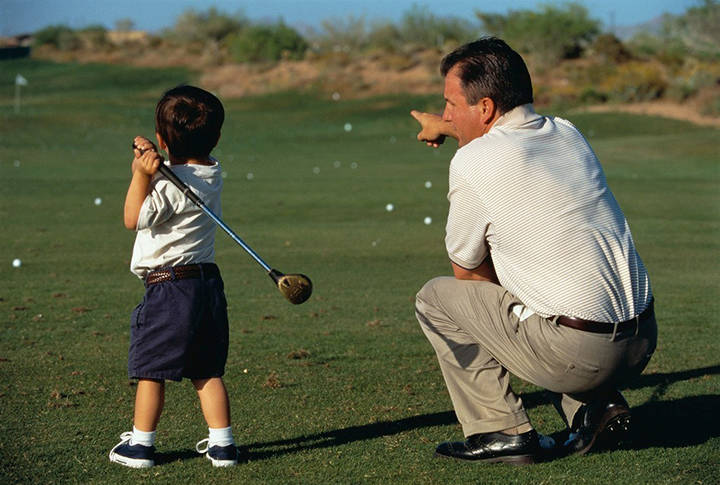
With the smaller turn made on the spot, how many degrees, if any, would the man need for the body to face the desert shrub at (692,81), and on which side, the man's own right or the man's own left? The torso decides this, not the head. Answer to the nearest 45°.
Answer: approximately 45° to the man's own right

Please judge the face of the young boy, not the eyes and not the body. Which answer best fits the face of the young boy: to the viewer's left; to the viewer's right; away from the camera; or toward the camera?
away from the camera

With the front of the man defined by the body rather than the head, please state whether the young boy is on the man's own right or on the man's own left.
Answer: on the man's own left

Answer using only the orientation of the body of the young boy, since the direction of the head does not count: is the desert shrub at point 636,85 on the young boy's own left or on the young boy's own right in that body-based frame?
on the young boy's own right

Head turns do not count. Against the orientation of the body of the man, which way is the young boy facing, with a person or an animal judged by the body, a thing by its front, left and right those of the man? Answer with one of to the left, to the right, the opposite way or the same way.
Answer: the same way

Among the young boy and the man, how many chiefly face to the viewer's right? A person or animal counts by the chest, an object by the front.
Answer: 0

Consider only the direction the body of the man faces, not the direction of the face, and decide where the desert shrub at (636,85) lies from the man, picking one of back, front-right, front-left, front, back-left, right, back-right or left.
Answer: front-right

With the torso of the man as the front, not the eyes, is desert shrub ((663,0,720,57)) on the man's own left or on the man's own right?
on the man's own right

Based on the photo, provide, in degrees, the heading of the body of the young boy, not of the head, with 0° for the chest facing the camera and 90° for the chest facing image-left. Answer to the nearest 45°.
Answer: approximately 135°

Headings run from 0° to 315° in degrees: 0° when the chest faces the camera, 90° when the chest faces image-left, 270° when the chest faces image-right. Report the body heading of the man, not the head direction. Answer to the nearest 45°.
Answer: approximately 135°

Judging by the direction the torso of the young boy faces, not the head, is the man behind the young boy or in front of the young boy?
behind
